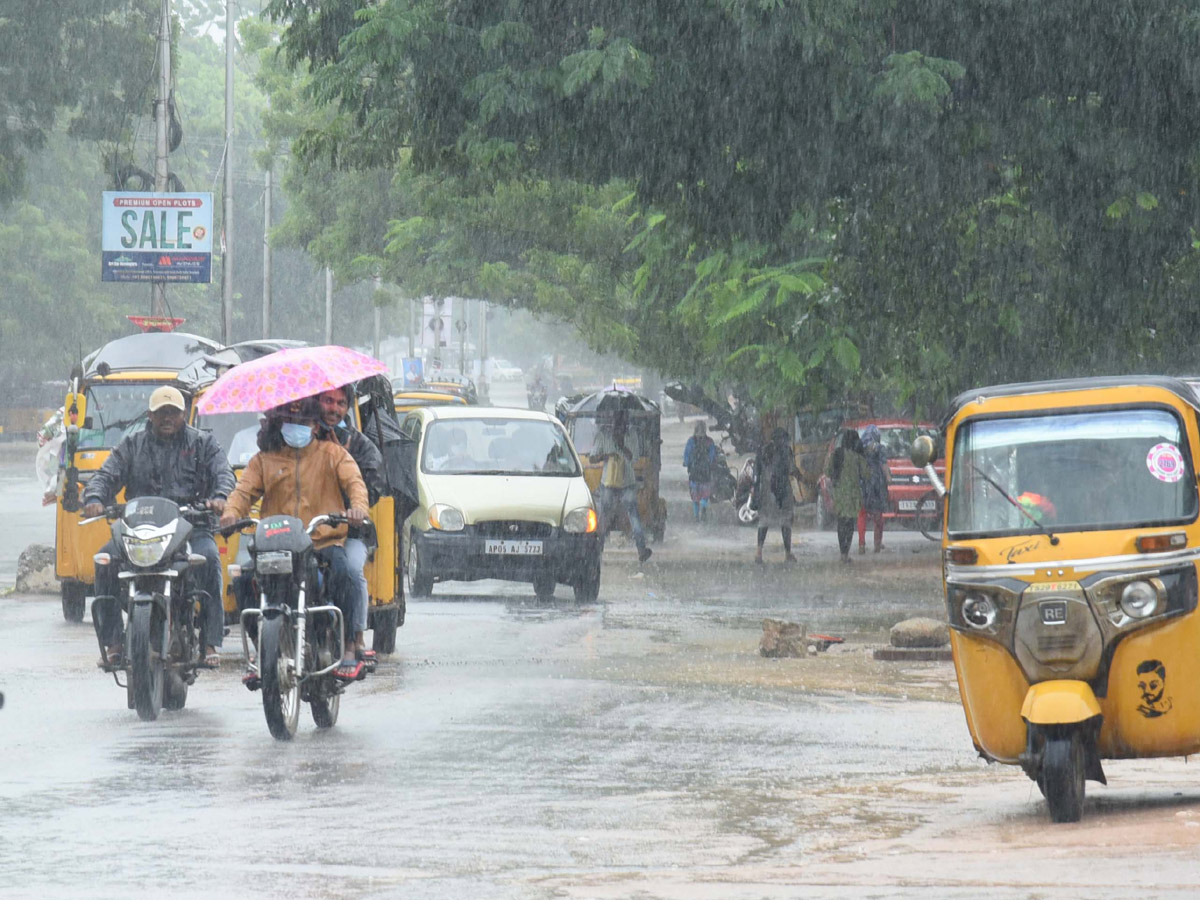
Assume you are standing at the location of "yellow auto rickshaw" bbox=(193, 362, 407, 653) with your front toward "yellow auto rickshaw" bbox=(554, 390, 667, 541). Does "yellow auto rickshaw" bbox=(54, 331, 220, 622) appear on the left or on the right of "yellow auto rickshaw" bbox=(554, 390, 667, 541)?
left

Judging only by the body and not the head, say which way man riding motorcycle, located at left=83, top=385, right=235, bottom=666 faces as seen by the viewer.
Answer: toward the camera

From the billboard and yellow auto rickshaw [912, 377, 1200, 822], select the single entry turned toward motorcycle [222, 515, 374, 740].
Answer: the billboard

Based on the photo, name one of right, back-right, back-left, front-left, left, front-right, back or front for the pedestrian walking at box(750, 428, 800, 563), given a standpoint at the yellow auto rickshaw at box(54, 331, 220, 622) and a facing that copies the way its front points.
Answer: back-left

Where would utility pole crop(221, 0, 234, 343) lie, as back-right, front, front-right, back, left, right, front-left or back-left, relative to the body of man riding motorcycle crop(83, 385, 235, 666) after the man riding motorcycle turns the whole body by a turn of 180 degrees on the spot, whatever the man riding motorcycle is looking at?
front

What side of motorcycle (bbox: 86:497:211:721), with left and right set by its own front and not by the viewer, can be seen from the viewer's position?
front

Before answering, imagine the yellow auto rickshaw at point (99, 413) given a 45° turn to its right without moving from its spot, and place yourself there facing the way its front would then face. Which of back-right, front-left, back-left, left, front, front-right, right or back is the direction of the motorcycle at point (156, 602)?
front-left

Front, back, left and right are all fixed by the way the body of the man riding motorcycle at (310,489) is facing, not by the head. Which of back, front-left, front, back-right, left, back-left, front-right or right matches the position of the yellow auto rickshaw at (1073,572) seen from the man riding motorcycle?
front-left

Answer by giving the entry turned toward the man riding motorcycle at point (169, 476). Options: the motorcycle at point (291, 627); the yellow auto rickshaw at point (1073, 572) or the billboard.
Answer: the billboard

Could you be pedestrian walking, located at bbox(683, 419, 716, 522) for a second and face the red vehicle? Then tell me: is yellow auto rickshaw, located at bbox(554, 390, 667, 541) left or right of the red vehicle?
right

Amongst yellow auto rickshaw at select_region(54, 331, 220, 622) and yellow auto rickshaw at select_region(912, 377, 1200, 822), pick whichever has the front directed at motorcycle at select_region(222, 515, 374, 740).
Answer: yellow auto rickshaw at select_region(54, 331, 220, 622)

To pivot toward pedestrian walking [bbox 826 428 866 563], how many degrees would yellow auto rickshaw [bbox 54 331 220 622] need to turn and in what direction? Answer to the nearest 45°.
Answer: approximately 135° to its left

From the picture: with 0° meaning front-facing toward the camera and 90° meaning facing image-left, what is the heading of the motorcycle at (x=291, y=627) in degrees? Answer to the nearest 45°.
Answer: approximately 0°

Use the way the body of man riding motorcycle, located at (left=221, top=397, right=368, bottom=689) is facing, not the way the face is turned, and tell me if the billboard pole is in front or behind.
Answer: behind

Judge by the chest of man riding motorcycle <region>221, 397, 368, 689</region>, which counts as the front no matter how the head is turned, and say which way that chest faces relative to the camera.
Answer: toward the camera
